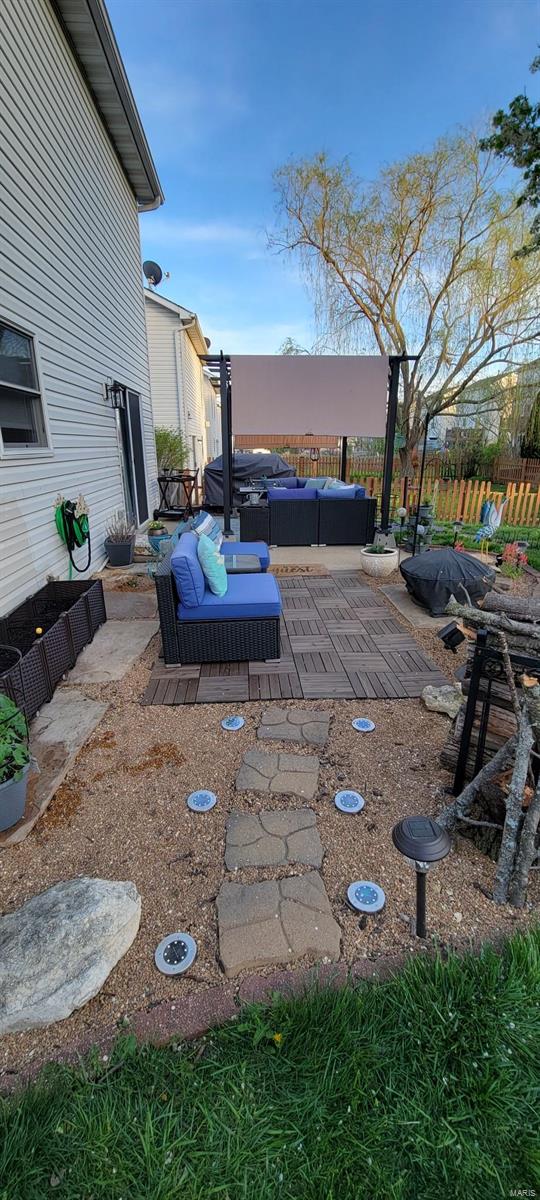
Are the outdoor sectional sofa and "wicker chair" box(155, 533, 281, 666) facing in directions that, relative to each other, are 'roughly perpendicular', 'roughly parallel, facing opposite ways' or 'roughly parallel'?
roughly perpendicular

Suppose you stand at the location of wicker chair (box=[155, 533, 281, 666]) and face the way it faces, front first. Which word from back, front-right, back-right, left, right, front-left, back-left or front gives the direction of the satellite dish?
left

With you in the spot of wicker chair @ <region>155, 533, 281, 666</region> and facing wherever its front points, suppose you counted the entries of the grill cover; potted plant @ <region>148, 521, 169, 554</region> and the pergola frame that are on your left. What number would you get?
3

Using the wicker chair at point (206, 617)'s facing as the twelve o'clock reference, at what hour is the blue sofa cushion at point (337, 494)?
The blue sofa cushion is roughly at 10 o'clock from the wicker chair.

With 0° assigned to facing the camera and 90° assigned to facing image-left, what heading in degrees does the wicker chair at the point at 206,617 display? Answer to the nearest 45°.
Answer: approximately 270°

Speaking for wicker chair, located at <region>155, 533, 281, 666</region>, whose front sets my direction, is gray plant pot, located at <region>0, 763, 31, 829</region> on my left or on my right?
on my right

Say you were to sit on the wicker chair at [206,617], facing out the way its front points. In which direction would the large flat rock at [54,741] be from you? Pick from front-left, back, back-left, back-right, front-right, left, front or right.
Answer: back-right

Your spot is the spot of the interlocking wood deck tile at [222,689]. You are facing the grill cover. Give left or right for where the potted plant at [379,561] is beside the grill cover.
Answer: right

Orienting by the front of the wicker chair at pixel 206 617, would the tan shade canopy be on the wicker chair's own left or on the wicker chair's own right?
on the wicker chair's own left

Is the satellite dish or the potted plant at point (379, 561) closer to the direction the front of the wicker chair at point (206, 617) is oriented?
the potted plant

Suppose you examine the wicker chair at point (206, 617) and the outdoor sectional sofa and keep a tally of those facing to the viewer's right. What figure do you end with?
1

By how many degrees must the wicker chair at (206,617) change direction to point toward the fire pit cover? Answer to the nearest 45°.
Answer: approximately 45° to its left

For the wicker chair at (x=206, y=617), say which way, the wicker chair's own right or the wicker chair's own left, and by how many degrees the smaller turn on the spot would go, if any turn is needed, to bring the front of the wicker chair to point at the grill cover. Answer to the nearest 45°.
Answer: approximately 90° to the wicker chair's own left
